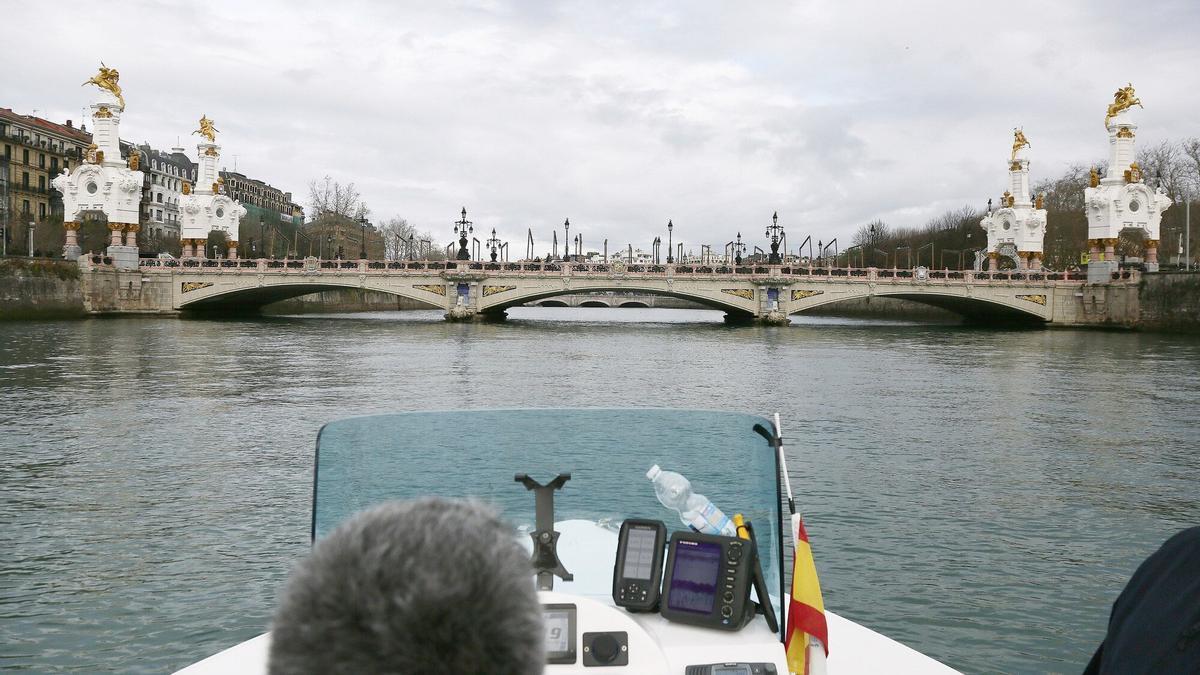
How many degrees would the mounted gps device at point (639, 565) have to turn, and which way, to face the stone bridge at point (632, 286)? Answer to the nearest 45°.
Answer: approximately 180°

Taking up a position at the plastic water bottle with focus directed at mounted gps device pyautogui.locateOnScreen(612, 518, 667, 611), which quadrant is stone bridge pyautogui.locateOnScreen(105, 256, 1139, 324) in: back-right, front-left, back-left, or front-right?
back-right

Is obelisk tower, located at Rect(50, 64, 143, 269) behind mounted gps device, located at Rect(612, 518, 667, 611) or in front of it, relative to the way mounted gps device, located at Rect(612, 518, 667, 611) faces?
behind

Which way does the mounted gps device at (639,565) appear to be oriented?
toward the camera

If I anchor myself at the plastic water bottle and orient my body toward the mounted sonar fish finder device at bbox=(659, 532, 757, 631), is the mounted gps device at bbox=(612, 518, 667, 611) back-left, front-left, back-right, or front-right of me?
front-right
